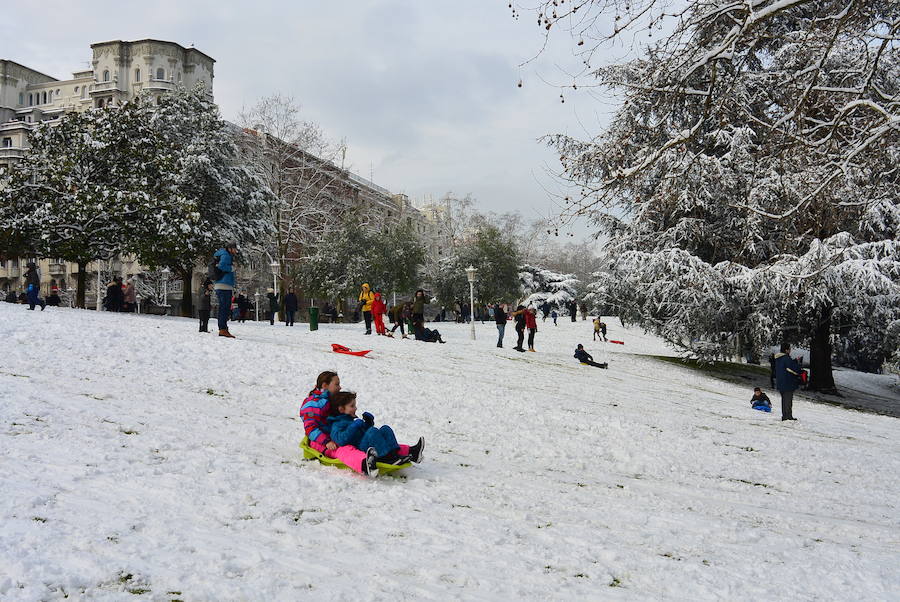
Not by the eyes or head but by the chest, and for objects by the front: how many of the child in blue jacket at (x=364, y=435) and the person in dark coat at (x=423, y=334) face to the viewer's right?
2

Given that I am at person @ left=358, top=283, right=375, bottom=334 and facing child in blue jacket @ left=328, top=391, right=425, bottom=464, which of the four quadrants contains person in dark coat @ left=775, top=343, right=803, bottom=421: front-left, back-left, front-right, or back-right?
front-left

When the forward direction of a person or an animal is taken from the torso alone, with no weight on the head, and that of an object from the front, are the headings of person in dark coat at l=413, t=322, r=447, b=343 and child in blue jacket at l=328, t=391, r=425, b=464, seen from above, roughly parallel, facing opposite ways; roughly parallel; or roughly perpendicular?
roughly parallel

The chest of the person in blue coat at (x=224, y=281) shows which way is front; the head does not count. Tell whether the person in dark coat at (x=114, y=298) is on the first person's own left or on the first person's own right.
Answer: on the first person's own left

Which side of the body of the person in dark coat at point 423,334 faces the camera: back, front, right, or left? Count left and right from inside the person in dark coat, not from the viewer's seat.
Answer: right

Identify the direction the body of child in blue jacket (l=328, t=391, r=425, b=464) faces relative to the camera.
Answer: to the viewer's right

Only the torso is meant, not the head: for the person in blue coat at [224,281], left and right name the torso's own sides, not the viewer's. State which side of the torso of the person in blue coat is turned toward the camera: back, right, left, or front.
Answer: right

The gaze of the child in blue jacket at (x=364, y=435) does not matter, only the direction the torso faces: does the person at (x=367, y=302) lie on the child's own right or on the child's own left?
on the child's own left

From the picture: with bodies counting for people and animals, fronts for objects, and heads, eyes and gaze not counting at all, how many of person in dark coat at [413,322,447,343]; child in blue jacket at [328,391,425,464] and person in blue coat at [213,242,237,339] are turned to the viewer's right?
3

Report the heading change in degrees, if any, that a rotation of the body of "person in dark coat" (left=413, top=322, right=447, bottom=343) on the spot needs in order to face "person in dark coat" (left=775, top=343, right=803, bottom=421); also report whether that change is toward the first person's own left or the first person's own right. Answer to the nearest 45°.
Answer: approximately 45° to the first person's own right

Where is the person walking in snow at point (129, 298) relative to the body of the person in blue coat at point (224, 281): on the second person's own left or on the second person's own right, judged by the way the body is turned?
on the second person's own left
